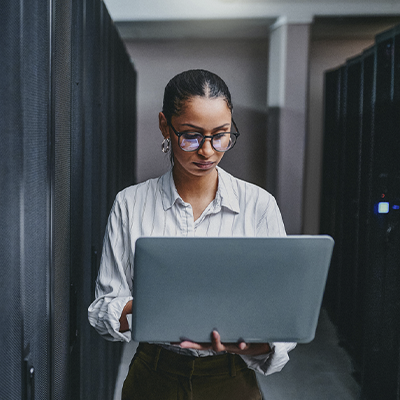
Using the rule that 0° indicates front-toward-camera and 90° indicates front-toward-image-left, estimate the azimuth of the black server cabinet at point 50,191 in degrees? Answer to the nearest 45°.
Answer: approximately 270°

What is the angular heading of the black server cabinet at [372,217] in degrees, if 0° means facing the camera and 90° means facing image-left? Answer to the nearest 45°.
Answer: approximately 90°

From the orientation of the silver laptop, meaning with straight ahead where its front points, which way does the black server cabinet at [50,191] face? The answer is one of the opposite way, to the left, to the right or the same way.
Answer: to the right

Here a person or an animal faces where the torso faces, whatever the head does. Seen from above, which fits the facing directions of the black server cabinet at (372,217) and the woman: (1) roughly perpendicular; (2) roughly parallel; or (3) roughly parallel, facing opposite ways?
roughly perpendicular

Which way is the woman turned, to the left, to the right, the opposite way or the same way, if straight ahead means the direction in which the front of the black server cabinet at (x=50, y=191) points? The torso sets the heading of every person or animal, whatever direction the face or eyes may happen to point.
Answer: to the right

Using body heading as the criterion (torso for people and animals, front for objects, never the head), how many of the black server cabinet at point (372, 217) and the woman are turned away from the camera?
0

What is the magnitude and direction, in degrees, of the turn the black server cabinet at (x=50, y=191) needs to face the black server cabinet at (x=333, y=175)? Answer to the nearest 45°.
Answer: approximately 45° to its left

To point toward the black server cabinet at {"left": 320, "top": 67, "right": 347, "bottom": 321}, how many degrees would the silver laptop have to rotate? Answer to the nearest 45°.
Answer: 0° — it already faces it

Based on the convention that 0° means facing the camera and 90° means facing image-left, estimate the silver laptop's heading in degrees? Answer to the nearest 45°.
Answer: approximately 180°

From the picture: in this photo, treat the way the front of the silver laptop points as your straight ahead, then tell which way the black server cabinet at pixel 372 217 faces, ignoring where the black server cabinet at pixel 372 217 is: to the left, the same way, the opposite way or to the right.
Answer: to the left
